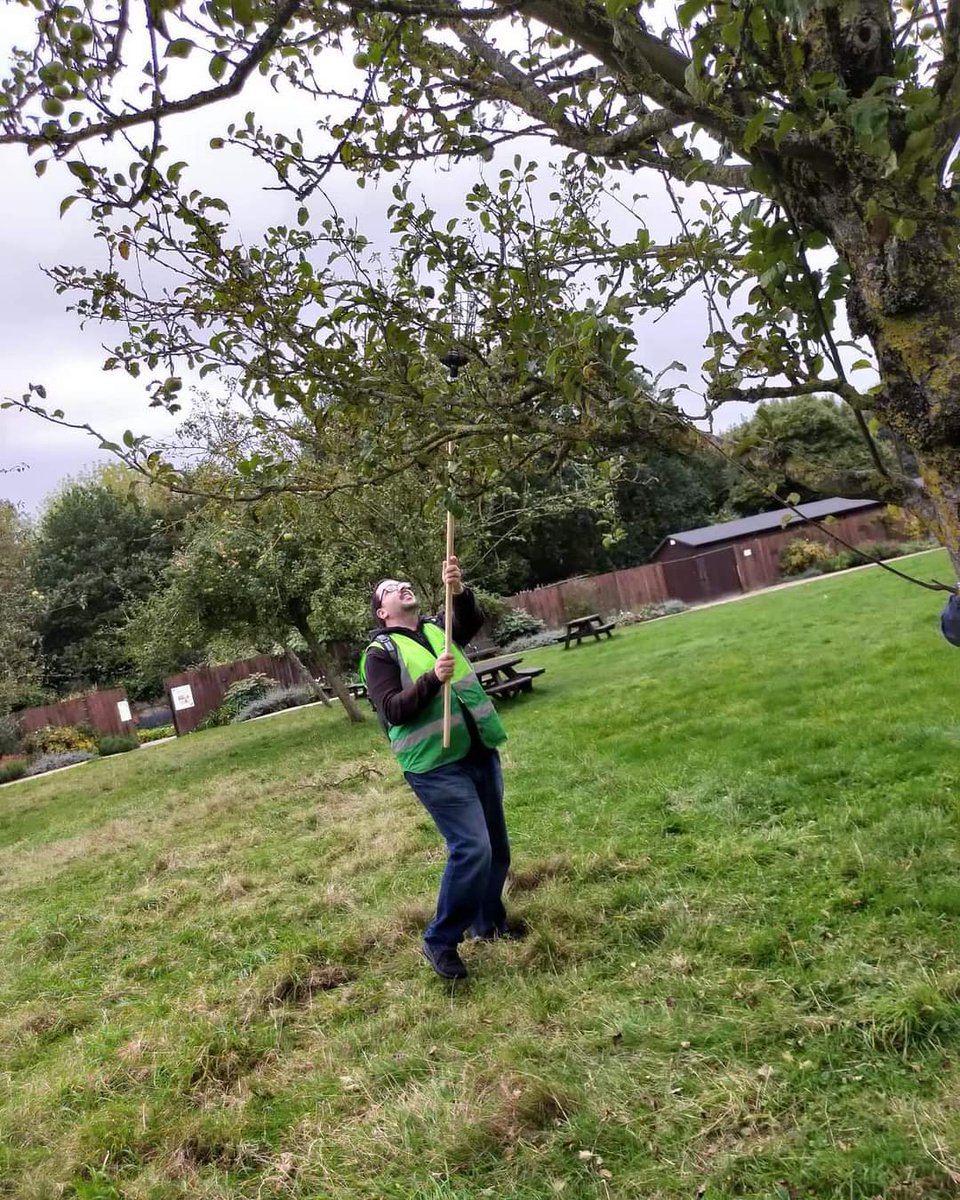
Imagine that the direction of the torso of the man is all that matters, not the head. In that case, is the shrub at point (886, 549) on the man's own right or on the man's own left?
on the man's own left

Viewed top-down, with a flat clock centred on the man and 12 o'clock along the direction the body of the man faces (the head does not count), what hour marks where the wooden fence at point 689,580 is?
The wooden fence is roughly at 8 o'clock from the man.

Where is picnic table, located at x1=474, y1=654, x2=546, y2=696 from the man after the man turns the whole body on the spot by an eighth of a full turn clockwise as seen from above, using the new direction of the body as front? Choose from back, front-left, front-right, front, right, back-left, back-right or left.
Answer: back

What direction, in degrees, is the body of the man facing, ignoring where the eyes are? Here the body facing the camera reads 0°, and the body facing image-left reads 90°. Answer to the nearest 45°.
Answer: approximately 315°

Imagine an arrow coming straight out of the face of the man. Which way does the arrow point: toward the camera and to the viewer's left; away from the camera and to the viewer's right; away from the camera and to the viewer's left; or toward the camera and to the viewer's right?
toward the camera and to the viewer's right

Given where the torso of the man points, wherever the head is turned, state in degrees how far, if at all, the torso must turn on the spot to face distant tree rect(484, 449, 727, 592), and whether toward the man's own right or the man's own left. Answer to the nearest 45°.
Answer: approximately 135° to the man's own left

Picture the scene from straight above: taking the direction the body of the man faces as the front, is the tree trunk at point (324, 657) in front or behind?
behind

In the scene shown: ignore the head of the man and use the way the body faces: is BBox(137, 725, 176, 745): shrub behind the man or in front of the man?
behind

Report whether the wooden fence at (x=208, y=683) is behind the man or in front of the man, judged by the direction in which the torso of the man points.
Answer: behind

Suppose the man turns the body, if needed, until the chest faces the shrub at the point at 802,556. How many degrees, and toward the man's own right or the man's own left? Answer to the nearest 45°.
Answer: approximately 90° to the man's own left
